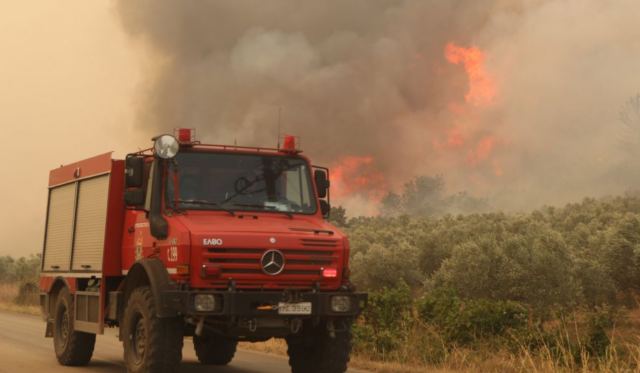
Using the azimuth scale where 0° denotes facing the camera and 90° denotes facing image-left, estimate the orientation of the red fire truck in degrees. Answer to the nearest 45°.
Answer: approximately 315°

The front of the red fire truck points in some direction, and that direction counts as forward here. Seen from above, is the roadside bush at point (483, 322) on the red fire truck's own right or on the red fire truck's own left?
on the red fire truck's own left

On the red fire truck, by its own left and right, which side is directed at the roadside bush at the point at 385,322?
left
